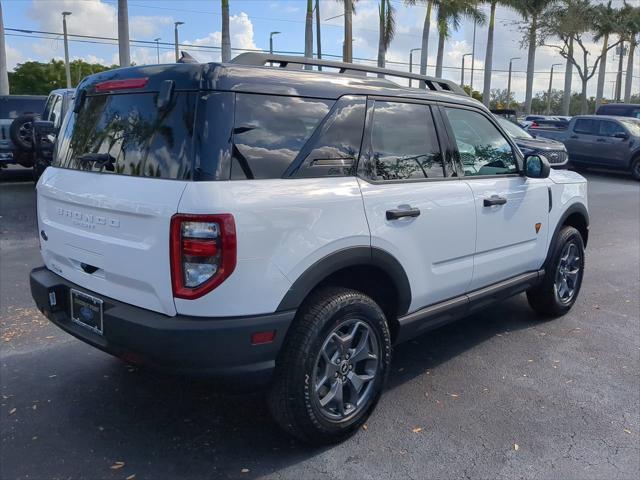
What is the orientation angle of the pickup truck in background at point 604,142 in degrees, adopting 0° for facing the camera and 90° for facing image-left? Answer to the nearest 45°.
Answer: approximately 315°

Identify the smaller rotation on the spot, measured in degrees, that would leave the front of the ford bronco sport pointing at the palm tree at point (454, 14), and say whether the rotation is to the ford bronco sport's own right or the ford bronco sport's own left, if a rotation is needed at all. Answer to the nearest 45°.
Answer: approximately 45° to the ford bronco sport's own left

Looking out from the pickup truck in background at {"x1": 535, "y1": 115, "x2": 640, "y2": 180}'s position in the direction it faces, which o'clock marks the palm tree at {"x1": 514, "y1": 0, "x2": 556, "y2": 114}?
The palm tree is roughly at 7 o'clock from the pickup truck in background.

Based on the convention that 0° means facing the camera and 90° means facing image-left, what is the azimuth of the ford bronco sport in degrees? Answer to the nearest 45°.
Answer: approximately 225°

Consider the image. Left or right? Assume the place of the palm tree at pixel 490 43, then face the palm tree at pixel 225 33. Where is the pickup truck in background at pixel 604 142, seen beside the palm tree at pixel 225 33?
left
